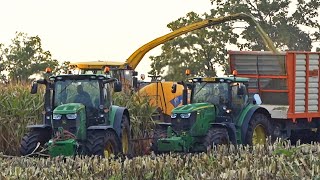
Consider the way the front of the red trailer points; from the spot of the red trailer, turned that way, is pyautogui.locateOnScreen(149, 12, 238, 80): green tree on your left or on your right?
on your right

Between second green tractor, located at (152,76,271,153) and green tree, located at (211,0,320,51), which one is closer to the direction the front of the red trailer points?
the second green tractor

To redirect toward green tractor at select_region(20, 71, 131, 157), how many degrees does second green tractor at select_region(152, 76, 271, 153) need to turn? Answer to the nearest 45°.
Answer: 0° — it already faces it

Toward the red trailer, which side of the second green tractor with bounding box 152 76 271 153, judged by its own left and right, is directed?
back

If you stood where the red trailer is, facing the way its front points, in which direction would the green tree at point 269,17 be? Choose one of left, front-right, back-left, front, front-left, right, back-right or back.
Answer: back-right

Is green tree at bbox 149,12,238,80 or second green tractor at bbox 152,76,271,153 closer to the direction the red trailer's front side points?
the second green tractor

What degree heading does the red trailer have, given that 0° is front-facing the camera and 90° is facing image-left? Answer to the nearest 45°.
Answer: approximately 45°

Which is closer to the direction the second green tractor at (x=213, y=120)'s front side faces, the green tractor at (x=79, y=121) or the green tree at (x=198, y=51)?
the green tractor

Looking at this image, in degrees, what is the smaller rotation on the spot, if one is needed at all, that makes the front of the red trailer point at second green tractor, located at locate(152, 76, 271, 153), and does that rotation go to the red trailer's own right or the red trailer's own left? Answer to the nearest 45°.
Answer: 0° — it already faces it

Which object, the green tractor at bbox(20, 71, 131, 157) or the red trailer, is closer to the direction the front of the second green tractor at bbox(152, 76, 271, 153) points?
the green tractor

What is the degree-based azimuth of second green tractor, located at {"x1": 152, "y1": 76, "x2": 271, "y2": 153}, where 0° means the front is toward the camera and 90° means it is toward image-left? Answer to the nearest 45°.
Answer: approximately 45°
